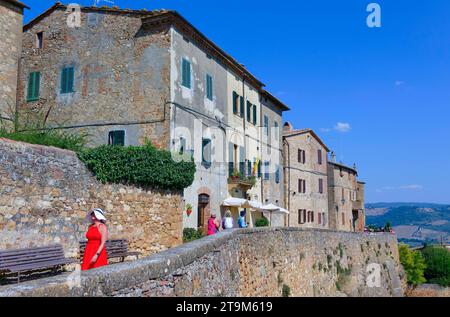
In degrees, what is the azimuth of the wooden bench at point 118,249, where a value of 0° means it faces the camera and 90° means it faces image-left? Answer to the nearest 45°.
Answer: approximately 315°

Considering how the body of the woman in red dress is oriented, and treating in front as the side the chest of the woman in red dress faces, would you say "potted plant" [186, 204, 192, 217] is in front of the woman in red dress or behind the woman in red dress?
behind

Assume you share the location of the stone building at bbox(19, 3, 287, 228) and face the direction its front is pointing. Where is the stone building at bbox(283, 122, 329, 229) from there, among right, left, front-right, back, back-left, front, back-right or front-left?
left

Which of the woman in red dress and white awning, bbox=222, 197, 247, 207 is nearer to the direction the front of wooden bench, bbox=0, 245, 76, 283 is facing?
the woman in red dress

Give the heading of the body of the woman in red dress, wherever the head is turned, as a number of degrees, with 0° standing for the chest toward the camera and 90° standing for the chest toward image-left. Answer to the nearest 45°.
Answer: approximately 45°

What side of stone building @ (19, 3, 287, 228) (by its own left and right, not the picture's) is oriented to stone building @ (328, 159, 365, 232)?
left

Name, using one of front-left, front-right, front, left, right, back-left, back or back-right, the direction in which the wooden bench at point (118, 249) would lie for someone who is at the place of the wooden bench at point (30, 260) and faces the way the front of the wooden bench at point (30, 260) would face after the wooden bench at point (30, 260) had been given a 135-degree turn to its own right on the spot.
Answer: back-right

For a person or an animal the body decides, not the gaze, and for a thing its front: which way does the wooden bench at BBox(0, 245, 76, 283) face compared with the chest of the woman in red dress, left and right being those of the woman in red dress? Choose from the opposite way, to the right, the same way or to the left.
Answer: to the left

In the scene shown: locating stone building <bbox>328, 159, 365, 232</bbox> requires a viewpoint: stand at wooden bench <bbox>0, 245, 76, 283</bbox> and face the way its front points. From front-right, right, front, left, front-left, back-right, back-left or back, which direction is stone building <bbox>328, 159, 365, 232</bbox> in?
left

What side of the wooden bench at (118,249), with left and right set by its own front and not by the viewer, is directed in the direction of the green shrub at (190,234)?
left

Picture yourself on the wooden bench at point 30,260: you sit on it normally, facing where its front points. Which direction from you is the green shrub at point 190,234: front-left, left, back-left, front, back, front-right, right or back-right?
left

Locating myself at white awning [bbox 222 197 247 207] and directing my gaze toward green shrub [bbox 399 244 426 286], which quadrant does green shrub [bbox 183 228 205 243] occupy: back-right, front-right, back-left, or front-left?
back-right
